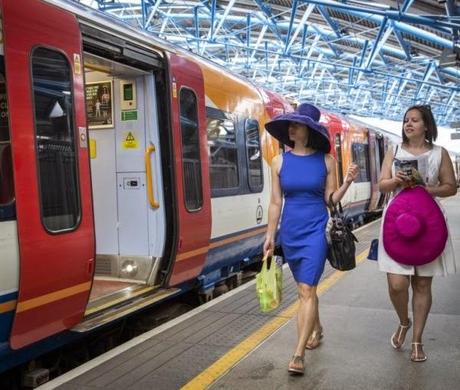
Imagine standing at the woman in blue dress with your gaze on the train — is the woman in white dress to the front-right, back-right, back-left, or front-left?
back-right

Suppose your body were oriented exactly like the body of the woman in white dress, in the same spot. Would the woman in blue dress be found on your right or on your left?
on your right

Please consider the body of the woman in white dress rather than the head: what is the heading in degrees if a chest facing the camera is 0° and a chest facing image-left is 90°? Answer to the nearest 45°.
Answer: approximately 0°
